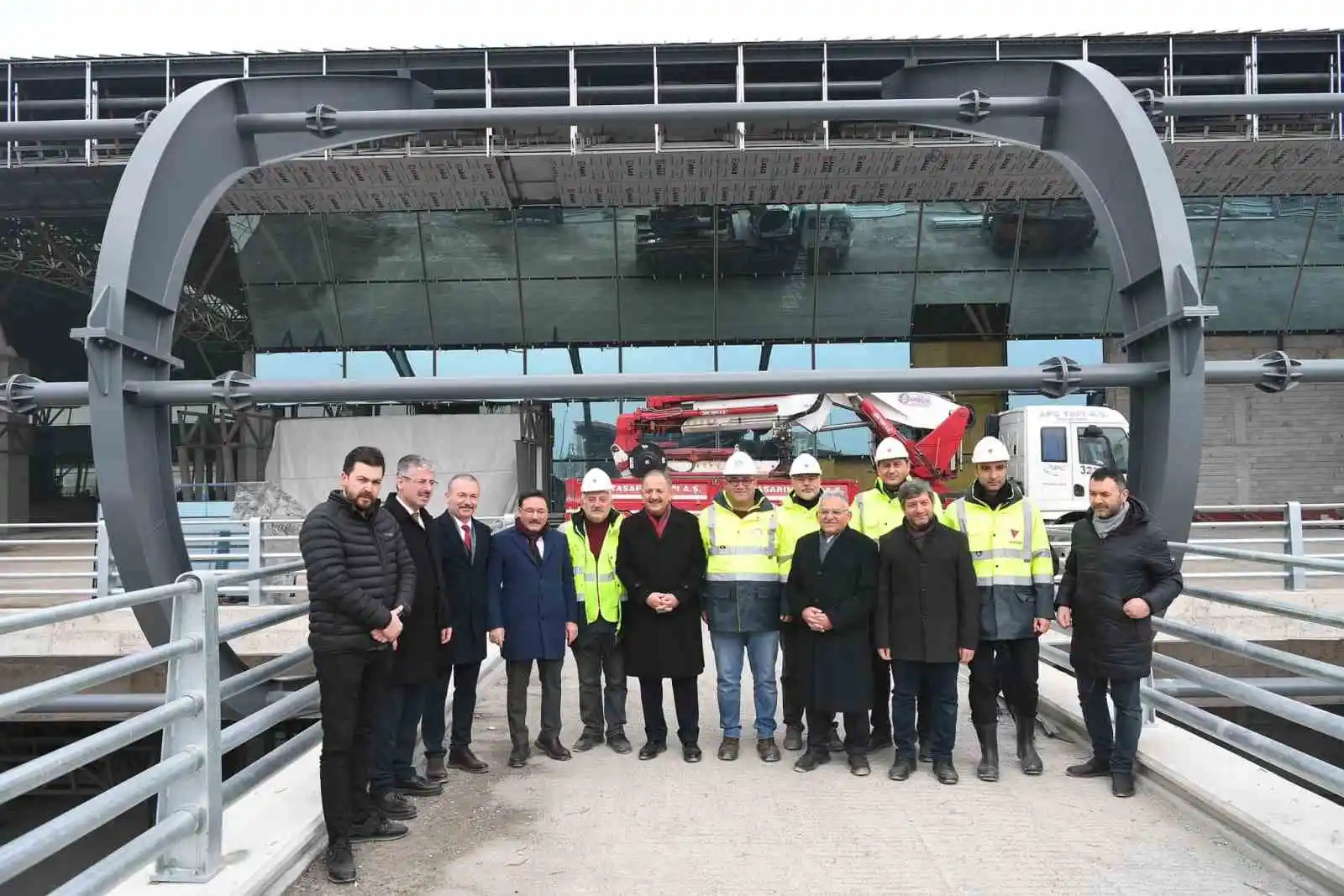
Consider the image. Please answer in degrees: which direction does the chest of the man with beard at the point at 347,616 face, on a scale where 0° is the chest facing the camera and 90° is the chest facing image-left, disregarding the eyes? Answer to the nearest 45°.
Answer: approximately 315°

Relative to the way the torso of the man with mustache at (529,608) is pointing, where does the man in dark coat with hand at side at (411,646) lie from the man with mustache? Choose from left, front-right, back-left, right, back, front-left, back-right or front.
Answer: front-right

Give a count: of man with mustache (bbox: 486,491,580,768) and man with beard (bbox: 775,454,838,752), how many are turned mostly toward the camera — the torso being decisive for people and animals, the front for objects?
2

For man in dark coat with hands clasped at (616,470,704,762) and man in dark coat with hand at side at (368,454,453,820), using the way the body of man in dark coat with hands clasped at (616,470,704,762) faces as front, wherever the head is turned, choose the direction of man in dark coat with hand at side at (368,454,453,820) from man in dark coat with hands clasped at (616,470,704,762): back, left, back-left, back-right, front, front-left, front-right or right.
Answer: front-right

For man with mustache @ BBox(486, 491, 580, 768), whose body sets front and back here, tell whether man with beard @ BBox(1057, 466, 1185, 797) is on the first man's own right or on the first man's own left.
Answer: on the first man's own left

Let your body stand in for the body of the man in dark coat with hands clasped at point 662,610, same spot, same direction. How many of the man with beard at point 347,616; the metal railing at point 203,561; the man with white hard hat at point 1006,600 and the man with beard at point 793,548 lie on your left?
2

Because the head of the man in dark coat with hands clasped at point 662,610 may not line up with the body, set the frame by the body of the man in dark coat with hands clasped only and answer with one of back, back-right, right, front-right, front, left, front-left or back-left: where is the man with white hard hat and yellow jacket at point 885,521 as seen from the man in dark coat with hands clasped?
left

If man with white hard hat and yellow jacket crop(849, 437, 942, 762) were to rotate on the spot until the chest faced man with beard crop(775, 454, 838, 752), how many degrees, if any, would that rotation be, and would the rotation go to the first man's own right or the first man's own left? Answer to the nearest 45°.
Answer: approximately 90° to the first man's own right
